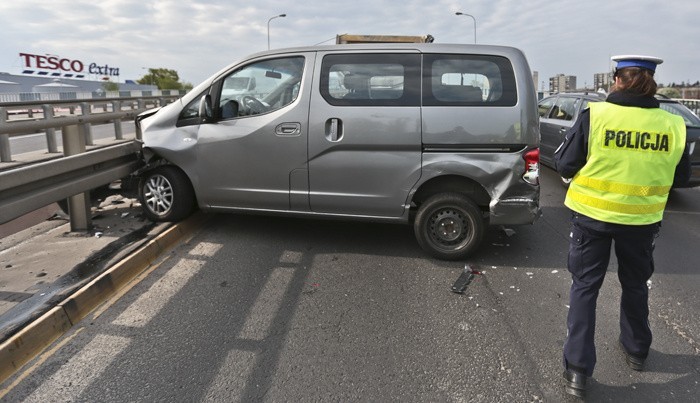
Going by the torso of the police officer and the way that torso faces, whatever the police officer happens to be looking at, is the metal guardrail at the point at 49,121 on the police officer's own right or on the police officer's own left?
on the police officer's own left

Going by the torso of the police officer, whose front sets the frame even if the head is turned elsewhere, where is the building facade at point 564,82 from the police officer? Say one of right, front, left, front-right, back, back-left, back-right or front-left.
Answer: front

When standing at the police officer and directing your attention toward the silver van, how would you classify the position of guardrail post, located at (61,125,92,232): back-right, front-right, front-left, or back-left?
front-left

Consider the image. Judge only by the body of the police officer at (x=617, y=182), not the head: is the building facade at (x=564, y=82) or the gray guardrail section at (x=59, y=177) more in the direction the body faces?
the building facade

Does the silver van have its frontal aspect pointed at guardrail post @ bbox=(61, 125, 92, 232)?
yes

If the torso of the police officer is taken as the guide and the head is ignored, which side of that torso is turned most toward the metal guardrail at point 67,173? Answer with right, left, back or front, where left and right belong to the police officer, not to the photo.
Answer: left

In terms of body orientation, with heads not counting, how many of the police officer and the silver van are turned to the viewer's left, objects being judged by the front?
1

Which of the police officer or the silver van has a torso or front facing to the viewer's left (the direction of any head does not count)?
the silver van

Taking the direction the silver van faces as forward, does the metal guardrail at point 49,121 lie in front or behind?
in front

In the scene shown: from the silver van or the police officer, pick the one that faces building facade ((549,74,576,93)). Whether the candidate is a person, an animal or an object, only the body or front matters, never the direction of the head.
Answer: the police officer

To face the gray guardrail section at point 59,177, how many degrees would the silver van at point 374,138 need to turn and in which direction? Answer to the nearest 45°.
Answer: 0° — it already faces it

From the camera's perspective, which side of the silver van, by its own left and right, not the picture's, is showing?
left

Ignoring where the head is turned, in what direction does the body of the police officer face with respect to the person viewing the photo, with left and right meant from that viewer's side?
facing away from the viewer

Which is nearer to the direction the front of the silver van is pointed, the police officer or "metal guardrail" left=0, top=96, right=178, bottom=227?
the metal guardrail

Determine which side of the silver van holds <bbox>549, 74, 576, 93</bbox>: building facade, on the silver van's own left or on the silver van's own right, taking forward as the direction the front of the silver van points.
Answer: on the silver van's own right
